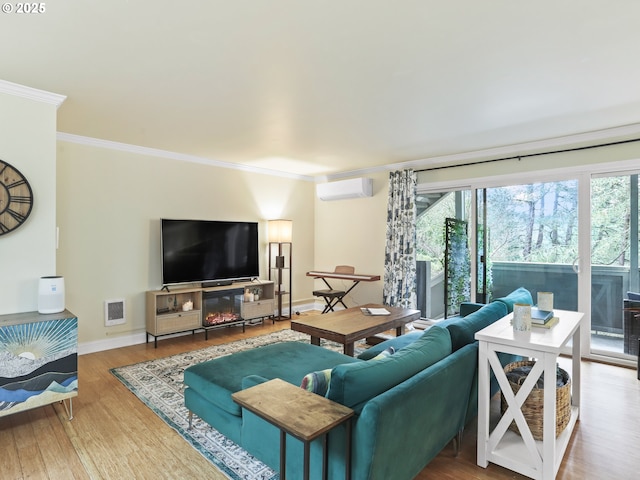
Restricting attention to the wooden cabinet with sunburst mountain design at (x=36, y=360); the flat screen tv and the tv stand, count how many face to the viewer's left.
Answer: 0

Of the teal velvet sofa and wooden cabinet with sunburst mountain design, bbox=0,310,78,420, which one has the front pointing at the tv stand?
the teal velvet sofa

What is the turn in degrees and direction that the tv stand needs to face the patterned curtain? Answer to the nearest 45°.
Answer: approximately 45° to its left

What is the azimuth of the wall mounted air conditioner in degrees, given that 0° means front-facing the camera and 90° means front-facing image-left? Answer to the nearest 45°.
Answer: approximately 45°

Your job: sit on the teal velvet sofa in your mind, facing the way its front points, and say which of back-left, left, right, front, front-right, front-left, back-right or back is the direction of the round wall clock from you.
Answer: front-left

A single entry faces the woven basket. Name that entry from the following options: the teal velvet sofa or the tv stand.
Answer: the tv stand

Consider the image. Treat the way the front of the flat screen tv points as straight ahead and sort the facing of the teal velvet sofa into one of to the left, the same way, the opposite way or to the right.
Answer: the opposite way

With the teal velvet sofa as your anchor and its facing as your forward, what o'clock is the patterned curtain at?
The patterned curtain is roughly at 2 o'clock from the teal velvet sofa.

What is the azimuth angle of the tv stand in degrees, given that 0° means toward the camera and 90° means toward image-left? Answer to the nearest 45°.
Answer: approximately 315°

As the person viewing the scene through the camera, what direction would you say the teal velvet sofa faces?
facing away from the viewer and to the left of the viewer

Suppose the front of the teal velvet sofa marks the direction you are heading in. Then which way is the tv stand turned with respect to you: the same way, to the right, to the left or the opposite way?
the opposite way

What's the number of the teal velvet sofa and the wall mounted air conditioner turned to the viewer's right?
0

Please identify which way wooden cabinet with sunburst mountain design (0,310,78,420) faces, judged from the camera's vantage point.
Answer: facing the viewer and to the right of the viewer
